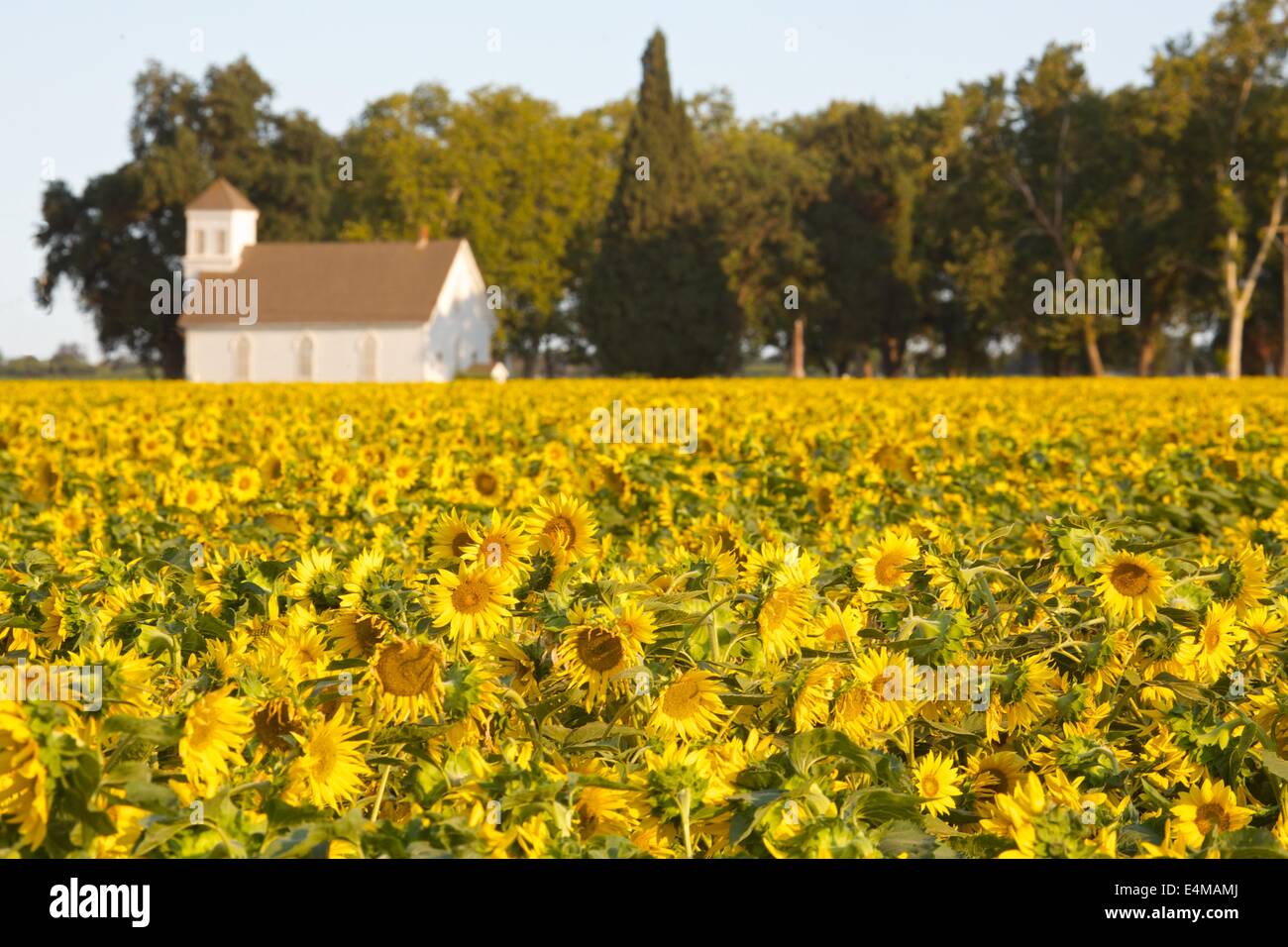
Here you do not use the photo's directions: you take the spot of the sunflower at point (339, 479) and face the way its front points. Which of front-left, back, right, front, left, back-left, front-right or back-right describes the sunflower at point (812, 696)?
front

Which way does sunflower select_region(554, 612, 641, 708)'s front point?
toward the camera

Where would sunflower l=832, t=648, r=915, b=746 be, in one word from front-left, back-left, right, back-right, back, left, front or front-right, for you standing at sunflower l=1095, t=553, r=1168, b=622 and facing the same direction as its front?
front-right

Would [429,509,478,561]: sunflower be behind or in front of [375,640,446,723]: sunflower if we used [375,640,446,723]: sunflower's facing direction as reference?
behind

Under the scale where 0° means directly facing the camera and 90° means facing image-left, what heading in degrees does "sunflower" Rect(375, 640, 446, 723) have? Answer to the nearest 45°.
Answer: approximately 0°

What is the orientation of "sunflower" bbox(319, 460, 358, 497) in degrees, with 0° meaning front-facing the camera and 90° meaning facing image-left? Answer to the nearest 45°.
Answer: approximately 0°

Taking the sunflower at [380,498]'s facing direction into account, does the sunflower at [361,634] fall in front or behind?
in front

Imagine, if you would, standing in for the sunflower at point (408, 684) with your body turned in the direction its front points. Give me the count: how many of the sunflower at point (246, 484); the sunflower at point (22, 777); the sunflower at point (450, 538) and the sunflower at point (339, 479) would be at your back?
3

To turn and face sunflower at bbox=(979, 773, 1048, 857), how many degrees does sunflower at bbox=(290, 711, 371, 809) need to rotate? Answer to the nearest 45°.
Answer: approximately 135° to its left

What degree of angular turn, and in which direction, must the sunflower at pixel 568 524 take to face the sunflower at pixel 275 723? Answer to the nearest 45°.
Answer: approximately 45° to its right

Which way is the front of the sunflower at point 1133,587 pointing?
toward the camera

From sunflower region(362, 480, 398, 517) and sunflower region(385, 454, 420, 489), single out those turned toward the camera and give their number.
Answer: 2

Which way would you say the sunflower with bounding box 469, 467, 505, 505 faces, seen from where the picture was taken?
facing the viewer
